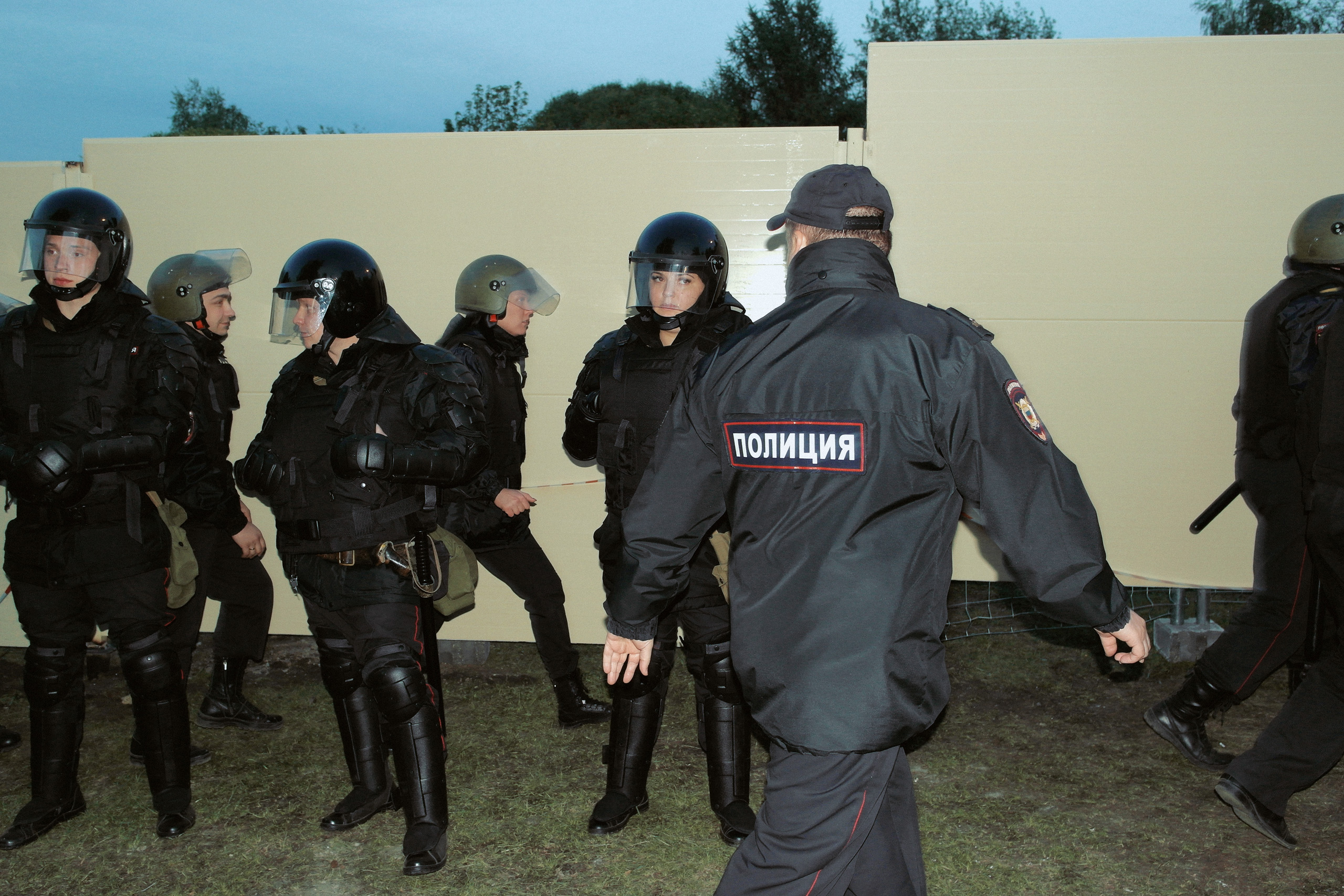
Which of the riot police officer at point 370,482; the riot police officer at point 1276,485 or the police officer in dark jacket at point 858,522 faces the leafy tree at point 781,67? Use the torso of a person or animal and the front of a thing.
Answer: the police officer in dark jacket

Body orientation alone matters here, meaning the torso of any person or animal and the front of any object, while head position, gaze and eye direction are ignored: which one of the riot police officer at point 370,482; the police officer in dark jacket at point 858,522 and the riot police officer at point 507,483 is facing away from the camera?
the police officer in dark jacket

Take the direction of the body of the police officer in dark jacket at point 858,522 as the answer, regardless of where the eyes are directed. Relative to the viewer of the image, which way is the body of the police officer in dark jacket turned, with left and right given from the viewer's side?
facing away from the viewer

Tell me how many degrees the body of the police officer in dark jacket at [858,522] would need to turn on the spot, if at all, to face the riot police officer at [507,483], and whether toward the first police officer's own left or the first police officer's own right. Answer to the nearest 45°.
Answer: approximately 45° to the first police officer's own left

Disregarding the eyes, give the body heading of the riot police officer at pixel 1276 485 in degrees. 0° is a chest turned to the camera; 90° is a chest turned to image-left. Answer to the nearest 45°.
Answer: approximately 270°

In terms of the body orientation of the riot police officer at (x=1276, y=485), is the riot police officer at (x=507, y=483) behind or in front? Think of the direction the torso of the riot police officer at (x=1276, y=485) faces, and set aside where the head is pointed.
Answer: behind

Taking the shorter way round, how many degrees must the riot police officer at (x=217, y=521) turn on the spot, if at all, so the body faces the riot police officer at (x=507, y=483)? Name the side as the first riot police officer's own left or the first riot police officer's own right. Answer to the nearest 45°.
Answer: approximately 45° to the first riot police officer's own right

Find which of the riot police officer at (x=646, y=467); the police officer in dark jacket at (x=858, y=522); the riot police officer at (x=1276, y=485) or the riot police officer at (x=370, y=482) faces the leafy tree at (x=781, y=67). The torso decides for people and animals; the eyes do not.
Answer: the police officer in dark jacket

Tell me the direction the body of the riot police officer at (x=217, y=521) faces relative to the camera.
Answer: to the viewer's right

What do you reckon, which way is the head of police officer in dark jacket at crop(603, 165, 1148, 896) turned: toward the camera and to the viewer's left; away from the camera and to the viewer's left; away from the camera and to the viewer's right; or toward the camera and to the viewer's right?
away from the camera and to the viewer's left
